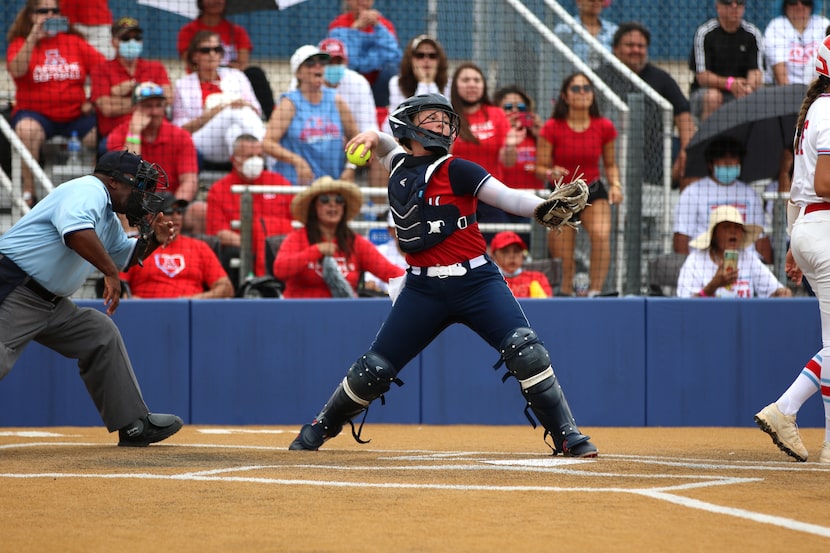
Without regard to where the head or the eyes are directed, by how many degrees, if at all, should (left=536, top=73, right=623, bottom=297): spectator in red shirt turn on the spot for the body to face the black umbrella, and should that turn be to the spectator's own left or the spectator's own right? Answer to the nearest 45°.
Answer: approximately 90° to the spectator's own left

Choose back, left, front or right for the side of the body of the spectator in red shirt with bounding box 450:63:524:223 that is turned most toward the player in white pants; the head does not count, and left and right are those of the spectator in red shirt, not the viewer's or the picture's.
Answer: front

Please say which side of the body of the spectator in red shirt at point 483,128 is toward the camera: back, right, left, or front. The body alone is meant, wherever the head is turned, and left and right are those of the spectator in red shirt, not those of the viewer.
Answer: front

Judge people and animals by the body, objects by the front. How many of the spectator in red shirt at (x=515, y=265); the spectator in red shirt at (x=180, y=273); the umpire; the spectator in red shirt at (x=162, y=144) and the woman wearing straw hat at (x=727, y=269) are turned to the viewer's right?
1

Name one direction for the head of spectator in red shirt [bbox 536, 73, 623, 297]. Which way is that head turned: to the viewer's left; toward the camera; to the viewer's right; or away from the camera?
toward the camera

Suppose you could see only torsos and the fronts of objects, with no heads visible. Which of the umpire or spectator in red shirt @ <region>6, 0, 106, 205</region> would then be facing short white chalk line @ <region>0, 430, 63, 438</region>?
the spectator in red shirt

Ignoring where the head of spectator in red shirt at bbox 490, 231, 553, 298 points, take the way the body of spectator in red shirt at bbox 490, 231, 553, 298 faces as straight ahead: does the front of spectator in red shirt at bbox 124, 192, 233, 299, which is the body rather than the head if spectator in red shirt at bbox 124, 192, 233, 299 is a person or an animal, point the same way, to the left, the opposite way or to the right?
the same way

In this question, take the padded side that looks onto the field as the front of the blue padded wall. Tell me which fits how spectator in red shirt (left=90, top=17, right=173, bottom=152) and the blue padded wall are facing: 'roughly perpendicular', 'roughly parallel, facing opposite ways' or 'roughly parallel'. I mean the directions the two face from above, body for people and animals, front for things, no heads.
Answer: roughly parallel

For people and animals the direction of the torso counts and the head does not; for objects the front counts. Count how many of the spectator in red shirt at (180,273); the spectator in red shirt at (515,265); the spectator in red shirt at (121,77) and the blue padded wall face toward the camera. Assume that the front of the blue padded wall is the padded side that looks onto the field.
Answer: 4

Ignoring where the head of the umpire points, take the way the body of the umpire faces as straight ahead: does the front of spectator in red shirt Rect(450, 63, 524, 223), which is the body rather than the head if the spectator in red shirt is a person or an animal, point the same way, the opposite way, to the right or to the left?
to the right

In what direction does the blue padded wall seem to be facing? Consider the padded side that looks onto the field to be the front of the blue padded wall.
toward the camera

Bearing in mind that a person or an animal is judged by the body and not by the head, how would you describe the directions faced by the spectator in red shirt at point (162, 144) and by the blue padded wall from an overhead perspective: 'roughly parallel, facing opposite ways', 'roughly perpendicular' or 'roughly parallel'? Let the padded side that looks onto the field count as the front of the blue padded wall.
roughly parallel

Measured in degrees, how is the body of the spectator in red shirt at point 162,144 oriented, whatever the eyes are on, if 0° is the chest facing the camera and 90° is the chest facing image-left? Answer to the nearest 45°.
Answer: approximately 0°

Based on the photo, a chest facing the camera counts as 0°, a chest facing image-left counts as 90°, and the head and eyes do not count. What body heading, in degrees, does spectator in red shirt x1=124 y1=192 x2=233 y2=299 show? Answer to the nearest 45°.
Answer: approximately 0°

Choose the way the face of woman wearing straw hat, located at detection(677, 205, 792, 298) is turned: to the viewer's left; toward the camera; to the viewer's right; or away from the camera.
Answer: toward the camera

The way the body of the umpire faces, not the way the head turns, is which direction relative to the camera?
to the viewer's right
